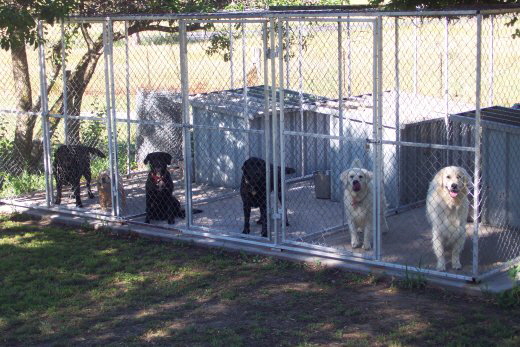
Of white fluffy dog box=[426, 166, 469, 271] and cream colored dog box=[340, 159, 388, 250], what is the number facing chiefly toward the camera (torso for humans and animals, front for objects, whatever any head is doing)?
2

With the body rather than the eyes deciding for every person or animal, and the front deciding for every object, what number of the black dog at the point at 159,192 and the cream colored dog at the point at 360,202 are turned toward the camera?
2

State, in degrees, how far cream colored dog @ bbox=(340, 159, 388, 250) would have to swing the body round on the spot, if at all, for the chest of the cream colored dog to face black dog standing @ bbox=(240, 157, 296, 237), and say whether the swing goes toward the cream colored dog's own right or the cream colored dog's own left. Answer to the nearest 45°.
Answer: approximately 90° to the cream colored dog's own right

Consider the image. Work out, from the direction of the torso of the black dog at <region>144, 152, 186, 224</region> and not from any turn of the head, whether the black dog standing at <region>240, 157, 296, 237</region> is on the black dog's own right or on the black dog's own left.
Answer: on the black dog's own left

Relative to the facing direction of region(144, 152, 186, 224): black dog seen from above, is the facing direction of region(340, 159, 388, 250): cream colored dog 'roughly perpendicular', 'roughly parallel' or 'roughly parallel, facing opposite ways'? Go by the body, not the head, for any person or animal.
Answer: roughly parallel

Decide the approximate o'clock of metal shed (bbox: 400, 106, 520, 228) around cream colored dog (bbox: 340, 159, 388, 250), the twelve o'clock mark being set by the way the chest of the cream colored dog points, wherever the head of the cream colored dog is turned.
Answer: The metal shed is roughly at 8 o'clock from the cream colored dog.

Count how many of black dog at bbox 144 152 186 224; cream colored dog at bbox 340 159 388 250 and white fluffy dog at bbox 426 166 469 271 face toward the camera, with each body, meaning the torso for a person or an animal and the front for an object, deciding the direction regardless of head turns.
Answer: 3

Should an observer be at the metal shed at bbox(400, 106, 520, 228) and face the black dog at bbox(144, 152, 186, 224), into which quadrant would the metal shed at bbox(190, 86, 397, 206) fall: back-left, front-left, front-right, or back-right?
front-right

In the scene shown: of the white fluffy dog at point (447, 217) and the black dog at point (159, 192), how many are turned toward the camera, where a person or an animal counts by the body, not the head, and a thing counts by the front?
2

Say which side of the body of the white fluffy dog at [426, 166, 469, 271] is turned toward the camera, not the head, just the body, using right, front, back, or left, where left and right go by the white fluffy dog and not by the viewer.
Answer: front

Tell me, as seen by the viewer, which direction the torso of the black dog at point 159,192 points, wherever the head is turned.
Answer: toward the camera
